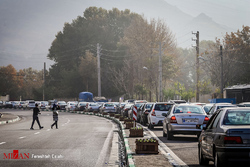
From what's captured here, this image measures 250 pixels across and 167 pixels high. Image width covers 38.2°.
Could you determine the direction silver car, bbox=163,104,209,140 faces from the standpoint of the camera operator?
facing away from the viewer

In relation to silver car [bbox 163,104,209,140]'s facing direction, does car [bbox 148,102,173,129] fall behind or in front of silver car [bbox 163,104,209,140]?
in front

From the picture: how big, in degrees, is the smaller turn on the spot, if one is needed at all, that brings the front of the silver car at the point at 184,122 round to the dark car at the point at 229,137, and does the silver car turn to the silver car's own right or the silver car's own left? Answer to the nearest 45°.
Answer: approximately 180°

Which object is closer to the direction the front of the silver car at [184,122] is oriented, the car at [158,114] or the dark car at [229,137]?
the car
